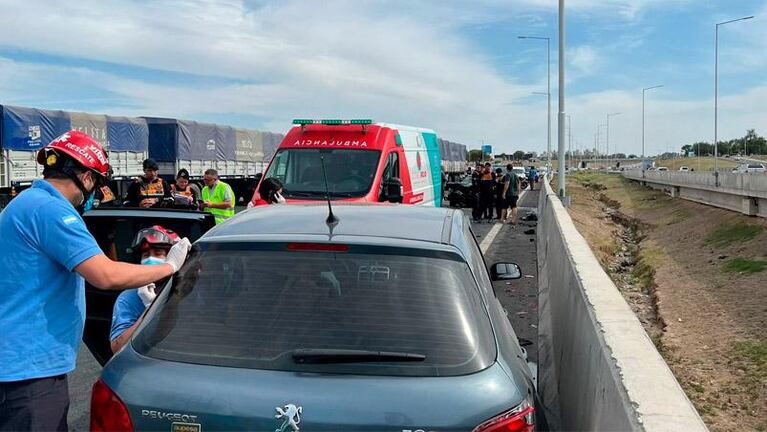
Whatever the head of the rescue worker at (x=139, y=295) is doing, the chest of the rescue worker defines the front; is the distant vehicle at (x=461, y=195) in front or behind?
behind

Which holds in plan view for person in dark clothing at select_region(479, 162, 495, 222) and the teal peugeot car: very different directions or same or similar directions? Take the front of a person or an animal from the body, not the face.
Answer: very different directions

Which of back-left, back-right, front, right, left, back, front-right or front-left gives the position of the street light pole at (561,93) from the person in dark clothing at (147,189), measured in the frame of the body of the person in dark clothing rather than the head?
back-left

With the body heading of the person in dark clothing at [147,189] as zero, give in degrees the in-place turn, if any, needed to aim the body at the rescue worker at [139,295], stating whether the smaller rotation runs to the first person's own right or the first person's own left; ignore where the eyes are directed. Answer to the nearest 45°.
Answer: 0° — they already face them

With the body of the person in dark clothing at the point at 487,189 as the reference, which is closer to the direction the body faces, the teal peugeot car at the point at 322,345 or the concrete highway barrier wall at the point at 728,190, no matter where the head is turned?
the teal peugeot car

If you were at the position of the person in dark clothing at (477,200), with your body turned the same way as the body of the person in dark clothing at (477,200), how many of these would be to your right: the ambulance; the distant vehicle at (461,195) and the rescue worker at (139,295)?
2

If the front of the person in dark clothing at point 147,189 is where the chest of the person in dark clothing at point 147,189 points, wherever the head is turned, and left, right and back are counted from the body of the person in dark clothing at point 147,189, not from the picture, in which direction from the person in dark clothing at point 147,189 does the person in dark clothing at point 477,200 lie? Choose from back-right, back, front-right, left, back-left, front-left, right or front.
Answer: back-left

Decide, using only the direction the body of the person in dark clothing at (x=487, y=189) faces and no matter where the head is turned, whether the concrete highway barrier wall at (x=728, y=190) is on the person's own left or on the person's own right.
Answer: on the person's own left

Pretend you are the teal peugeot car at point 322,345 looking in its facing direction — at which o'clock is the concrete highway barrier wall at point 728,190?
The concrete highway barrier wall is roughly at 1 o'clock from the teal peugeot car.

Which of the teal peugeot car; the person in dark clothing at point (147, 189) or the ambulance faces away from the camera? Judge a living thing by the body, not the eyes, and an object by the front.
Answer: the teal peugeot car

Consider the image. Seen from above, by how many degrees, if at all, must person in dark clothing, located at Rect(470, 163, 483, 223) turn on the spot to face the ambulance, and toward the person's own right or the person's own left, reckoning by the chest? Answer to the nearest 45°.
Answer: approximately 90° to the person's own right

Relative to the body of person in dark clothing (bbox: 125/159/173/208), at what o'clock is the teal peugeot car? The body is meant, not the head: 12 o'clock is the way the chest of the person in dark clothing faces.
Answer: The teal peugeot car is roughly at 12 o'clock from the person in dark clothing.

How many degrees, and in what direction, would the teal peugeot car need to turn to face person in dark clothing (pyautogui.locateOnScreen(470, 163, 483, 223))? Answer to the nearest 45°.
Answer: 0° — it already faces them
